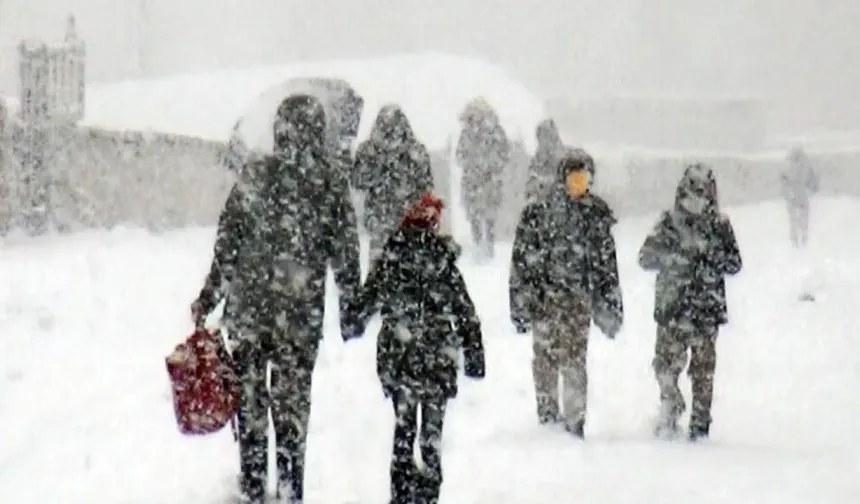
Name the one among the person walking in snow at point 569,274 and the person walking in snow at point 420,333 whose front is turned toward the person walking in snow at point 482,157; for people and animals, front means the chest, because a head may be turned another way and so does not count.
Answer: the person walking in snow at point 420,333

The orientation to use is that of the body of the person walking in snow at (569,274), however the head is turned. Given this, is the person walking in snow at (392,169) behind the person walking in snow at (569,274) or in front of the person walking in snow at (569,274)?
behind

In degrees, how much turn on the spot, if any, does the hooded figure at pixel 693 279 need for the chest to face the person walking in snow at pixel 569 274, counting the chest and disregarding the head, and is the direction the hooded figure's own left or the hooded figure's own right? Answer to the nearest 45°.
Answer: approximately 45° to the hooded figure's own right

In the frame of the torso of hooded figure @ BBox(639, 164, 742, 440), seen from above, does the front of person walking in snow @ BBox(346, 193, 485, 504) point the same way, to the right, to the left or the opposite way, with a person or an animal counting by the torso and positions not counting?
the opposite way

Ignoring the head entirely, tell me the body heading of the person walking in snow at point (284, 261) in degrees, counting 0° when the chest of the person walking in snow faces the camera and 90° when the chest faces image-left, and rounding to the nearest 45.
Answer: approximately 180°

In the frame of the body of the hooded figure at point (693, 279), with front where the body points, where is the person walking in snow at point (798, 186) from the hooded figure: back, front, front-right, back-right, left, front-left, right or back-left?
back

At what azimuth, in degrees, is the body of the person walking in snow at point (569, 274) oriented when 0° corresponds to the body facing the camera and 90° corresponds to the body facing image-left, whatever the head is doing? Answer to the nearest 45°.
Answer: approximately 0°

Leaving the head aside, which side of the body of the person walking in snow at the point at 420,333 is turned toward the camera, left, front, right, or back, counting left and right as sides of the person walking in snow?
back
